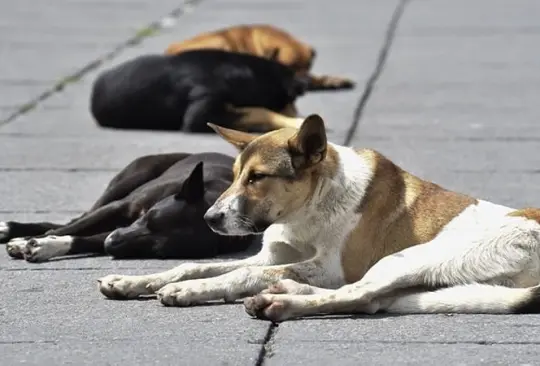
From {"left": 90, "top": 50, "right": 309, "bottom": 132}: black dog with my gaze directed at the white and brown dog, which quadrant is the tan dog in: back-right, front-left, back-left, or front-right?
back-left

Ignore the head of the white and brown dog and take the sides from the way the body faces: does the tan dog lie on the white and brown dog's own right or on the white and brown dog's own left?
on the white and brown dog's own right

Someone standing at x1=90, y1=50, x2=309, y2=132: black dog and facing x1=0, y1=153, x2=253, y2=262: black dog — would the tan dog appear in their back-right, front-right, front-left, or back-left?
back-left

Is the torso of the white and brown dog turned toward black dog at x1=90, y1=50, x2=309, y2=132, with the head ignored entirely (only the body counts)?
no

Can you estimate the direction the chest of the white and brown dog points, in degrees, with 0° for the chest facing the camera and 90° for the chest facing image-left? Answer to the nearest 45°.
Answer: approximately 90°

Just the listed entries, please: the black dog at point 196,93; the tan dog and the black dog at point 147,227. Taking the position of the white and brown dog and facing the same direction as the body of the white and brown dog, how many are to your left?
0

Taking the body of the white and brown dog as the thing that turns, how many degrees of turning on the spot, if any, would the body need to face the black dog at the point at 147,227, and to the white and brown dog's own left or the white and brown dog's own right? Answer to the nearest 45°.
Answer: approximately 45° to the white and brown dog's own right

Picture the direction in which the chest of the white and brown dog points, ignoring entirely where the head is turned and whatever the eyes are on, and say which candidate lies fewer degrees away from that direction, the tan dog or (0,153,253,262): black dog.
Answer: the black dog
